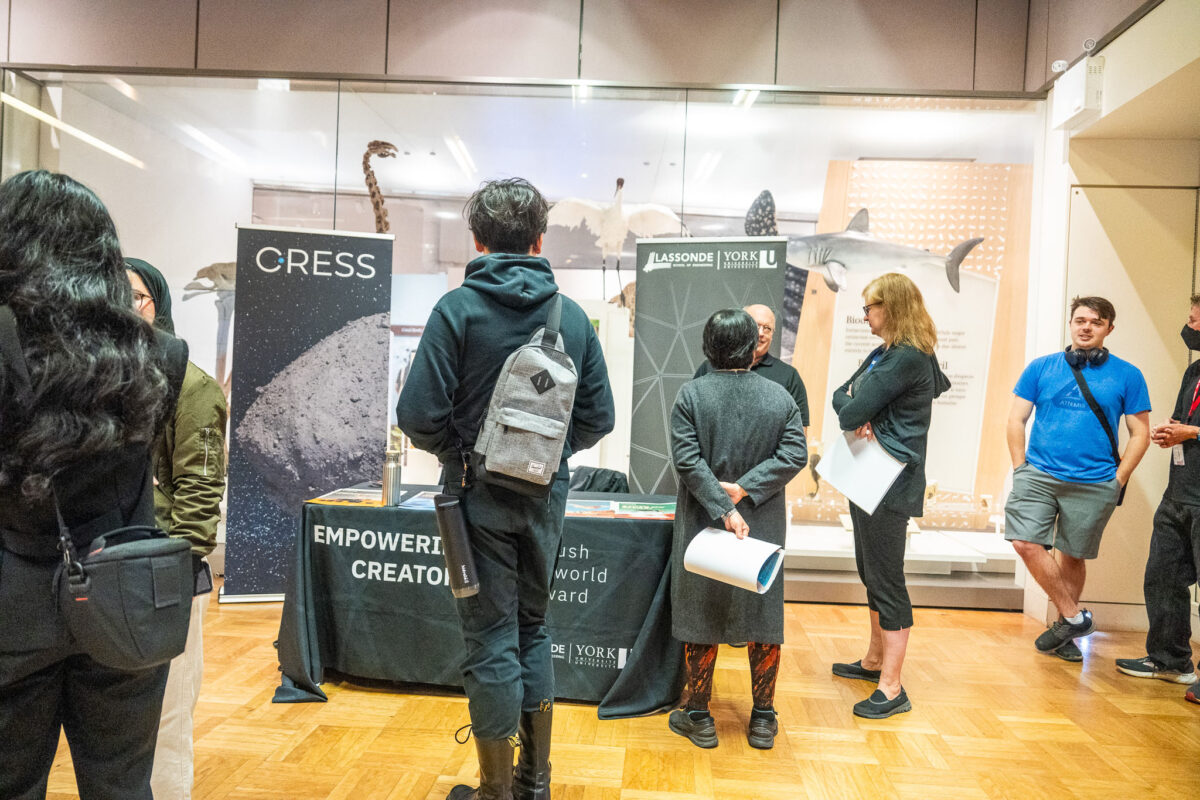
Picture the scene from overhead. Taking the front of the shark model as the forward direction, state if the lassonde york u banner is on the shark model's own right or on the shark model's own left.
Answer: on the shark model's own left

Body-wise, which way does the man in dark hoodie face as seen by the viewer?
away from the camera

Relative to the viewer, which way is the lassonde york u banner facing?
toward the camera

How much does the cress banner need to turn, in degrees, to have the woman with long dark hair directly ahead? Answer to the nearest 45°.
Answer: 0° — it already faces them

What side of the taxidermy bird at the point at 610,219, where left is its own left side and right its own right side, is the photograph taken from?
front

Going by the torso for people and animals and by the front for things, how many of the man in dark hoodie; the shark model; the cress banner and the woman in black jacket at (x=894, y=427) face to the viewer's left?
2

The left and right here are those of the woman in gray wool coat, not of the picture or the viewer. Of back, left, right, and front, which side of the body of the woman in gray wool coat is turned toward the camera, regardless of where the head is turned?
back

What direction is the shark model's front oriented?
to the viewer's left

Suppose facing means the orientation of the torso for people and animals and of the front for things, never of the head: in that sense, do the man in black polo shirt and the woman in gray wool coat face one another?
yes

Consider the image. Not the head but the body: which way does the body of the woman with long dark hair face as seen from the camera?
away from the camera

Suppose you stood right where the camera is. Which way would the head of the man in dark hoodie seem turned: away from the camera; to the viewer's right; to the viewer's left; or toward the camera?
away from the camera

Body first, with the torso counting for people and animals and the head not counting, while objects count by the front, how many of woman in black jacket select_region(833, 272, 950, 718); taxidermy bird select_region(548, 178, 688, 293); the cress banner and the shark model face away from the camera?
0

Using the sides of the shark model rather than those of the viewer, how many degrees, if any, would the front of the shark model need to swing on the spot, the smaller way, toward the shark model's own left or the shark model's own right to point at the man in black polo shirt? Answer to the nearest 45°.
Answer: approximately 90° to the shark model's own left

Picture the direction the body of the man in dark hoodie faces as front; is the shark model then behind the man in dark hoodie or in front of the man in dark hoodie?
in front

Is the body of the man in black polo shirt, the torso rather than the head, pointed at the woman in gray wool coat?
yes
